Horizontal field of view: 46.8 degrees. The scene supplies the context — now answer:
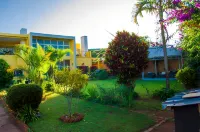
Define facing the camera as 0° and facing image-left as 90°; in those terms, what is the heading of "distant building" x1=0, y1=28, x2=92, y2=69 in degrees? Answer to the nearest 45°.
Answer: approximately 315°

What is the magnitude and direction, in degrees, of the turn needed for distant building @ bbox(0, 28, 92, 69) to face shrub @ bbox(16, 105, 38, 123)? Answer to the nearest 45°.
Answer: approximately 45° to its right

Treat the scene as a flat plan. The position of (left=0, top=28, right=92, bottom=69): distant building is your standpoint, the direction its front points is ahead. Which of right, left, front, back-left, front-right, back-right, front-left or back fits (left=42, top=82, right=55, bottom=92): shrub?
front-right

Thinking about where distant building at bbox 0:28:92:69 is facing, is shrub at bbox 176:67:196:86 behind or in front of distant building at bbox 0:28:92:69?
in front

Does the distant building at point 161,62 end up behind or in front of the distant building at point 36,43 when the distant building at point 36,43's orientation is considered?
in front

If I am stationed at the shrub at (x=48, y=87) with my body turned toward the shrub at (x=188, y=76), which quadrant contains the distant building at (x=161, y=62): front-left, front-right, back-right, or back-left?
front-left
